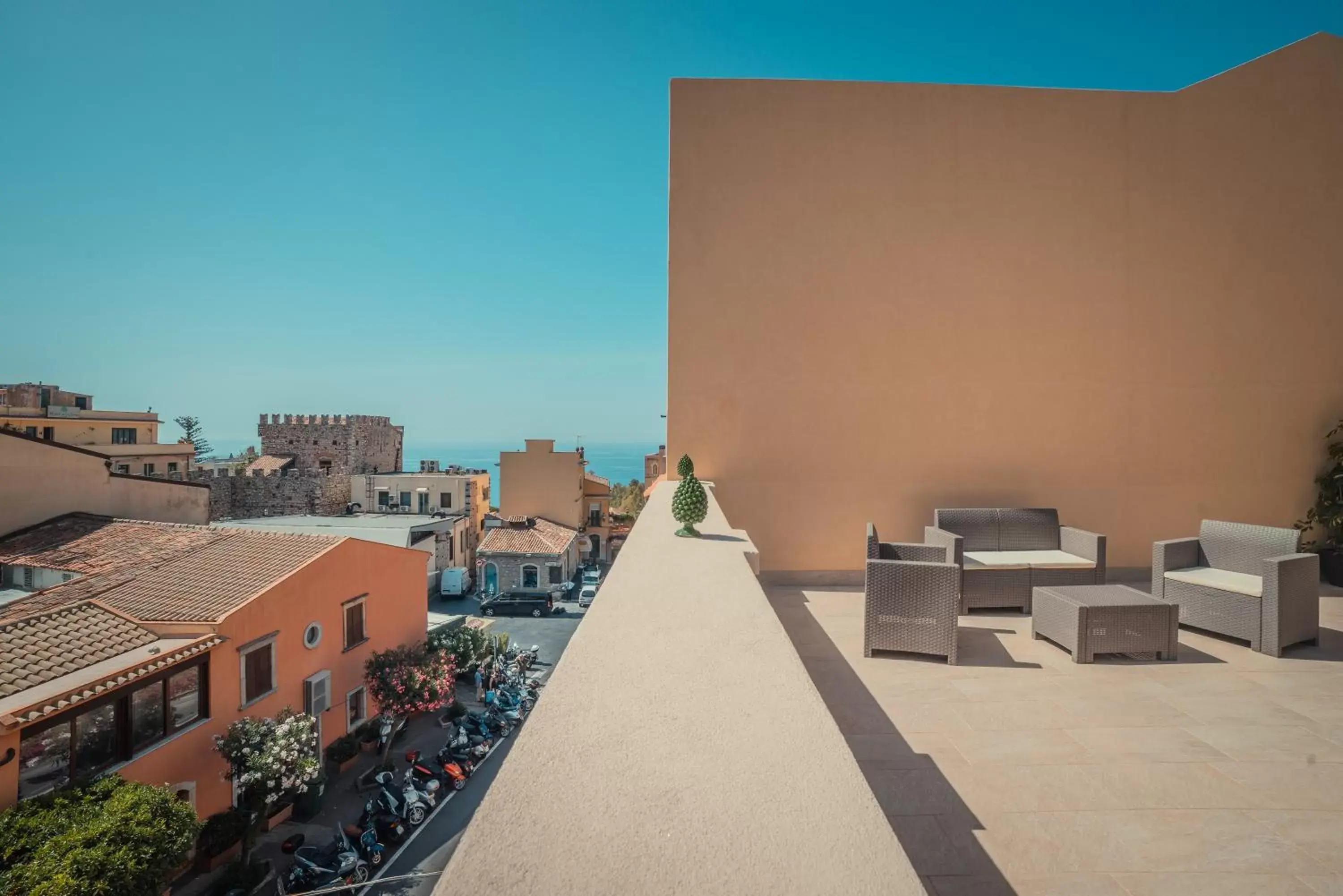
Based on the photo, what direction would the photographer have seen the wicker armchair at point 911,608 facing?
facing to the right of the viewer

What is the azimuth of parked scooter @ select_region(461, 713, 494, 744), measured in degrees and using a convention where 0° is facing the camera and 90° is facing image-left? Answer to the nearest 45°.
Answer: approximately 315°

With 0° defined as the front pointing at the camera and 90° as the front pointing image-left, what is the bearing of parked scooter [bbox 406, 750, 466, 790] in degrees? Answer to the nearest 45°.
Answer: approximately 315°

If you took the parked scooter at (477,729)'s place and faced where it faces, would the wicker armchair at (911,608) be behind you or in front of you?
in front

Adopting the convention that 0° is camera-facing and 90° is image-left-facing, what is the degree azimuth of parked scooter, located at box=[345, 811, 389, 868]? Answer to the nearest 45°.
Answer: approximately 315°

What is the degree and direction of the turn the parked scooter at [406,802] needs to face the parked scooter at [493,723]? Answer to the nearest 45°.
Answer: approximately 90° to its left

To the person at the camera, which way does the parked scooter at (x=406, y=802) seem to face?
facing the viewer and to the right of the viewer

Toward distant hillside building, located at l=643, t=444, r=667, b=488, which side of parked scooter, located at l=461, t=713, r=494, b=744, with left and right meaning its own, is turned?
left

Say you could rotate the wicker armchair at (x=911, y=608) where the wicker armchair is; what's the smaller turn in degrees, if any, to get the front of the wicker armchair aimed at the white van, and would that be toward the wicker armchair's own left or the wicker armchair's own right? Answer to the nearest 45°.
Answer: approximately 135° to the wicker armchair's own left

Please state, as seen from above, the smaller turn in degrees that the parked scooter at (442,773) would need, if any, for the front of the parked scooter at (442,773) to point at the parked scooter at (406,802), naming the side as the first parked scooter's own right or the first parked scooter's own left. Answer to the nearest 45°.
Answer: approximately 90° to the first parked scooter's own right

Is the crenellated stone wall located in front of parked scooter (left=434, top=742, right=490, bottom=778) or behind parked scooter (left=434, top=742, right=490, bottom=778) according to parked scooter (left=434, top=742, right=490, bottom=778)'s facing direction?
behind

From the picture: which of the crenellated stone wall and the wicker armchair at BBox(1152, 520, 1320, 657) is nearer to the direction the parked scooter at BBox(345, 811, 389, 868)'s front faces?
the wicker armchair

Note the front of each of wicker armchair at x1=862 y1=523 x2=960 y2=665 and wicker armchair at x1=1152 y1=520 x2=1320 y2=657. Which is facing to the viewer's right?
wicker armchair at x1=862 y1=523 x2=960 y2=665

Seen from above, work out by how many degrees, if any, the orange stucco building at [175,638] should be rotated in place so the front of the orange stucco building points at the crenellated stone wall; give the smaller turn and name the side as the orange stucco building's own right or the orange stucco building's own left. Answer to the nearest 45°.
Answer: approximately 135° to the orange stucco building's own left
